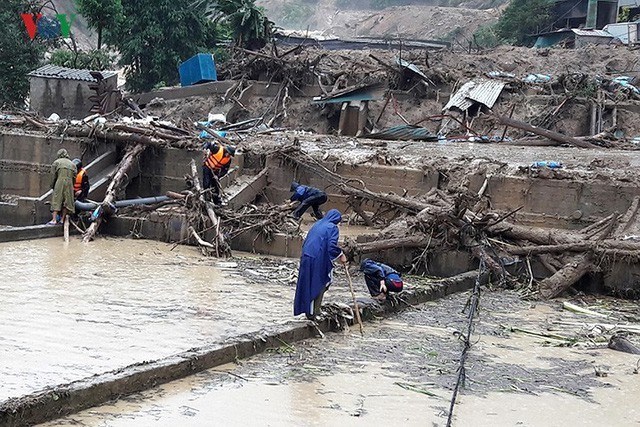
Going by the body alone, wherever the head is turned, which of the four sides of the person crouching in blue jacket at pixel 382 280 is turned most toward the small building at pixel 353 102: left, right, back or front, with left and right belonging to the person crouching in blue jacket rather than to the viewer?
right

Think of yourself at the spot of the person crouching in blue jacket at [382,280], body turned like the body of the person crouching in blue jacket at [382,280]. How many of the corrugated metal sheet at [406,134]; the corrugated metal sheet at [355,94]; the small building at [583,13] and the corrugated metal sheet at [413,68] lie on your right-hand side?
4

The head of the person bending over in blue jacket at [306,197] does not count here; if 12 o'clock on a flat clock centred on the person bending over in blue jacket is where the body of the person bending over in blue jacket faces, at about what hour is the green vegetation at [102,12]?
The green vegetation is roughly at 2 o'clock from the person bending over in blue jacket.

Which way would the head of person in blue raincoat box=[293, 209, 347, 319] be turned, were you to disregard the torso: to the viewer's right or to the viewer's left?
to the viewer's right

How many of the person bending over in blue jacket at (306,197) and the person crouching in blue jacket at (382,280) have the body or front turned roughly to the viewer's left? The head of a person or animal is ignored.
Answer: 2

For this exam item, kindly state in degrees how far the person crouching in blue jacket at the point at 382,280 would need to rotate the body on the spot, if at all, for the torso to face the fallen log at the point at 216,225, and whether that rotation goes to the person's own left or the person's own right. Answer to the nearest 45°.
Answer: approximately 45° to the person's own right

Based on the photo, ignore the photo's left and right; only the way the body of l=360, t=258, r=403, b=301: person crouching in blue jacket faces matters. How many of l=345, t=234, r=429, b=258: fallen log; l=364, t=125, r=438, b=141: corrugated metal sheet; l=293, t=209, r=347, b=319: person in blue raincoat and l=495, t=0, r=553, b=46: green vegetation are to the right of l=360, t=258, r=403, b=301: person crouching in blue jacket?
3

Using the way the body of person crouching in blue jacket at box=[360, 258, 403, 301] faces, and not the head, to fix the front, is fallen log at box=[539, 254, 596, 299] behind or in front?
behind

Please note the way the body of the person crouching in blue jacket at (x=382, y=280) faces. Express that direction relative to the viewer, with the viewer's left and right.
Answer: facing to the left of the viewer

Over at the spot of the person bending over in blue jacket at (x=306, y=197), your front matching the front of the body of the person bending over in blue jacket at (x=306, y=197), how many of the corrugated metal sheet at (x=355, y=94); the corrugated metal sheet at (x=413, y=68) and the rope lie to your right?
2

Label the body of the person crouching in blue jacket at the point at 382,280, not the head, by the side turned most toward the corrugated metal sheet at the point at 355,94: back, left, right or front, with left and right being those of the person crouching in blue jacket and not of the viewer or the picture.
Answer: right

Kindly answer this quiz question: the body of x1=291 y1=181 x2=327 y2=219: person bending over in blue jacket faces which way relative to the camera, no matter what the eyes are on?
to the viewer's left
